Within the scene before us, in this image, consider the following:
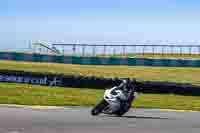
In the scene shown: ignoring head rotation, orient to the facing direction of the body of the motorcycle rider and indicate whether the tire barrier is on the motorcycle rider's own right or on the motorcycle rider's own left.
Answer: on the motorcycle rider's own right

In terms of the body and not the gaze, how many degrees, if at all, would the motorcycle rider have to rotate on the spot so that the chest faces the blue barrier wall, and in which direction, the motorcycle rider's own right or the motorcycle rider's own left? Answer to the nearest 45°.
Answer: approximately 135° to the motorcycle rider's own right

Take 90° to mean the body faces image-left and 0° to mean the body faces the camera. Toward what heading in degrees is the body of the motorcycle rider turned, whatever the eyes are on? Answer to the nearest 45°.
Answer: approximately 45°
